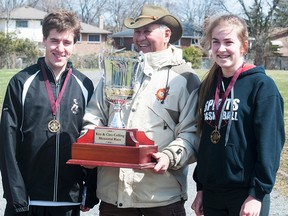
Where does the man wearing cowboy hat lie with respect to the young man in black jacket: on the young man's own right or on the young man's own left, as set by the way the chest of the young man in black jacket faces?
on the young man's own left

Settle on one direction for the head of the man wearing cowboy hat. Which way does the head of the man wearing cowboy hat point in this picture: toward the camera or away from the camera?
toward the camera

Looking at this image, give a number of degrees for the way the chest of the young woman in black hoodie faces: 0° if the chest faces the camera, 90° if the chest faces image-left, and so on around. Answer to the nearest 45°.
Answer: approximately 45°

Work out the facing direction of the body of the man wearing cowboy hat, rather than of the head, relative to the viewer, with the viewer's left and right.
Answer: facing the viewer and to the left of the viewer

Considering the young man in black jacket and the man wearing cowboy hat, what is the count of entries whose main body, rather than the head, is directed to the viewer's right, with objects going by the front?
0

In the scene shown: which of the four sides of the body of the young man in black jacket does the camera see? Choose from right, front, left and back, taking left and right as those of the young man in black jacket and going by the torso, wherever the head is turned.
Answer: front

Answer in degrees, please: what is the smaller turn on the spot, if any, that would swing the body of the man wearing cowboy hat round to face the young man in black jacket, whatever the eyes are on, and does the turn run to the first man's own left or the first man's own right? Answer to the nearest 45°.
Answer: approximately 45° to the first man's own right

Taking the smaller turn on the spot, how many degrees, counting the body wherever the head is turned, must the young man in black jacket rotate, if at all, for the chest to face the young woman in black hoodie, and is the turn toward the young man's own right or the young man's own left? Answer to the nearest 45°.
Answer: approximately 45° to the young man's own left

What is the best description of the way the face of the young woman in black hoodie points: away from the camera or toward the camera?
toward the camera

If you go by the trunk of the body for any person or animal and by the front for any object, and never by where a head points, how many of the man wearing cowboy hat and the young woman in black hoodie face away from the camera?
0

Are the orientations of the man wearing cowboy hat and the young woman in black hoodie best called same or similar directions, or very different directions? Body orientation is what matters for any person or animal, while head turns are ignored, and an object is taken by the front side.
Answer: same or similar directions

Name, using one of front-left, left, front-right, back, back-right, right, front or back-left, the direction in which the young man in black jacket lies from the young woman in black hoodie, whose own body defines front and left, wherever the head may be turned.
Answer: front-right

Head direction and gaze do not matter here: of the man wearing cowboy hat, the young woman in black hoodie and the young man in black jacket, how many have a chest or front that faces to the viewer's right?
0
